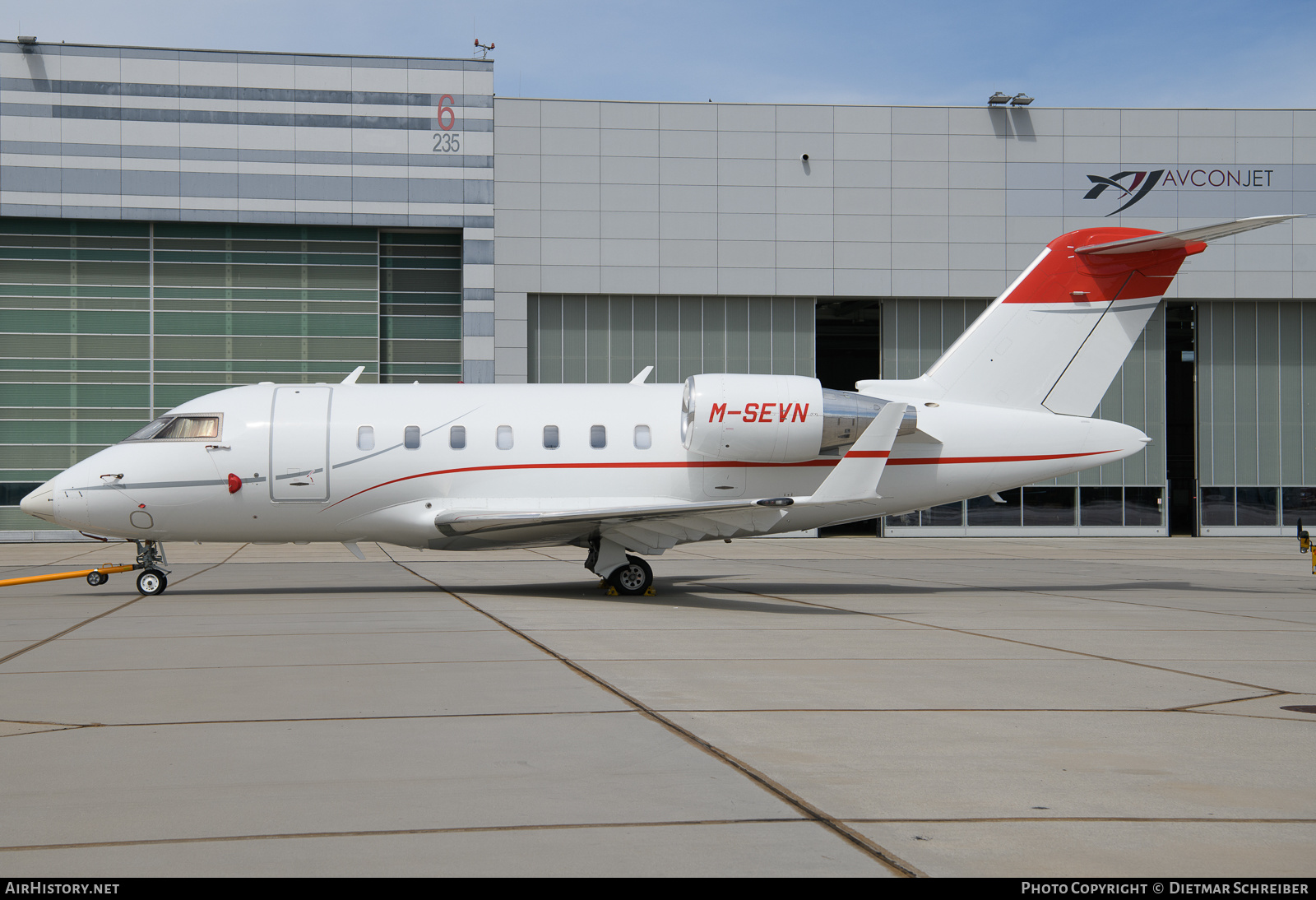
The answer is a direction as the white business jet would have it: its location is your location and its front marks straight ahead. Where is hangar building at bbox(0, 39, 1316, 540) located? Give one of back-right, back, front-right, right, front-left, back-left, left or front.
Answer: right

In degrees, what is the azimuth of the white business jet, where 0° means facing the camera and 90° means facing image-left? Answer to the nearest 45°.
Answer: approximately 90°

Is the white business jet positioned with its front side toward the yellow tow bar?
yes

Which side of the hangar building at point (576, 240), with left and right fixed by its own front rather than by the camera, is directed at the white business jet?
front

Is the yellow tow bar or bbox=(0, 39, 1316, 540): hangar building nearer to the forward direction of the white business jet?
the yellow tow bar

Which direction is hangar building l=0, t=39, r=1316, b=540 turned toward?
toward the camera

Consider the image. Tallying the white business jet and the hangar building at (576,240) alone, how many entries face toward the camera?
1

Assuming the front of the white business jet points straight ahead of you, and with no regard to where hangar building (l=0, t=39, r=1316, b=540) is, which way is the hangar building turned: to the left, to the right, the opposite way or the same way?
to the left

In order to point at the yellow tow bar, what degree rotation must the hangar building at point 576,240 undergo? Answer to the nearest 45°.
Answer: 0° — it already faces it
